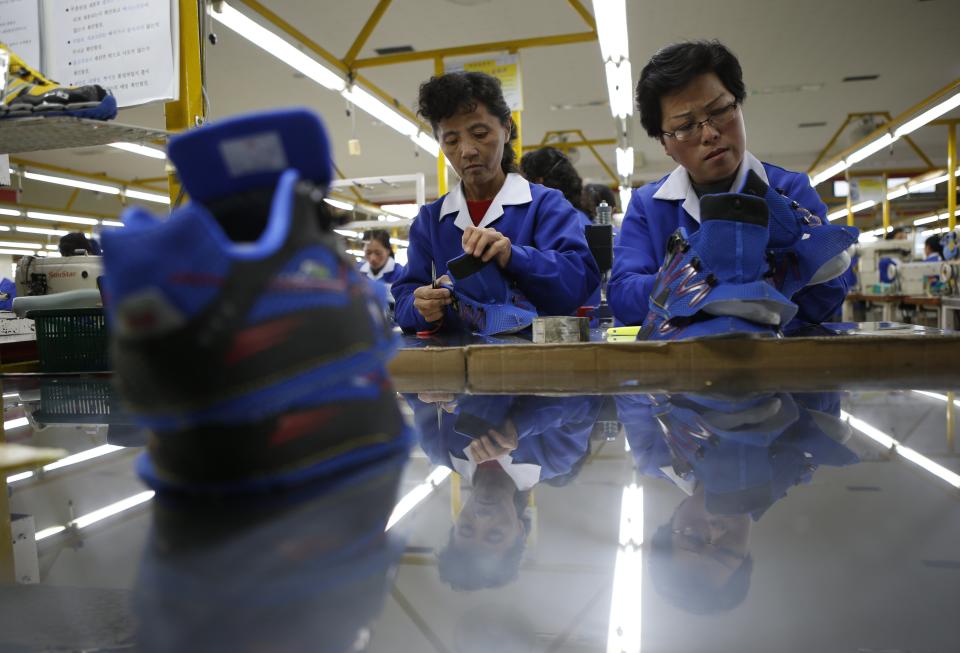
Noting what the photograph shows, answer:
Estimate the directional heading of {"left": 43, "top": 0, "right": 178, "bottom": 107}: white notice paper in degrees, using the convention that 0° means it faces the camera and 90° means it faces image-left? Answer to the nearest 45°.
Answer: approximately 0°

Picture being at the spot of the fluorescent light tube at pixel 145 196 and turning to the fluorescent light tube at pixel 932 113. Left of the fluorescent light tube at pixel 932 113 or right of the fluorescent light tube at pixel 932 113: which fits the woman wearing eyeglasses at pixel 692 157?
right

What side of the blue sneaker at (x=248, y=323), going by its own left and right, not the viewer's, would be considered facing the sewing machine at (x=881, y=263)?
front

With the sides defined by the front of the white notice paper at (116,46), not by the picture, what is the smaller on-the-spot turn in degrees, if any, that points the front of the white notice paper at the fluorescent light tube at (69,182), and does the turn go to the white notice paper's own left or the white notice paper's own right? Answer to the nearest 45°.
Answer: approximately 180°

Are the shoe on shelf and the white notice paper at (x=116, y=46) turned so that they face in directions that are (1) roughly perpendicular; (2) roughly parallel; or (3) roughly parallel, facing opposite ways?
roughly perpendicular

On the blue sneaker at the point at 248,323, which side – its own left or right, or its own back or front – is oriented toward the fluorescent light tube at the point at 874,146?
front

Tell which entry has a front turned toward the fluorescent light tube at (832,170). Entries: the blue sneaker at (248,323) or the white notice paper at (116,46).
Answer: the blue sneaker
